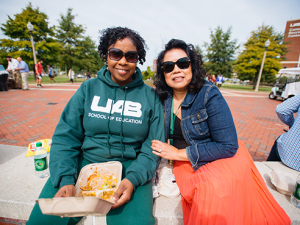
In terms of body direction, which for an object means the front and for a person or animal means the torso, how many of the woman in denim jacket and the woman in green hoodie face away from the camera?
0

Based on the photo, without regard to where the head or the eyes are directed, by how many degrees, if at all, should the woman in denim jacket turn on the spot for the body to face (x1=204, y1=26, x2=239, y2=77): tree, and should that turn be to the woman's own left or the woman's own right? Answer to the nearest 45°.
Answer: approximately 135° to the woman's own right

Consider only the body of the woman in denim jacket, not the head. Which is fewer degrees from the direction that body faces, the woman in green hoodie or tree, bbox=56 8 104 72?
the woman in green hoodie

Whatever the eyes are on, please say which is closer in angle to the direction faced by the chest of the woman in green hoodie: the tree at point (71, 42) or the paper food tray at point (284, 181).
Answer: the paper food tray

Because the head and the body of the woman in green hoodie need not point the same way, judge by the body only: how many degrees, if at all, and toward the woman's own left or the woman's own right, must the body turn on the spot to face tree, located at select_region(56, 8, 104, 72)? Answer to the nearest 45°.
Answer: approximately 180°

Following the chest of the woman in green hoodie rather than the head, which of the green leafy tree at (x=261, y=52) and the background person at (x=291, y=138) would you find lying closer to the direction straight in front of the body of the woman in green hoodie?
the background person

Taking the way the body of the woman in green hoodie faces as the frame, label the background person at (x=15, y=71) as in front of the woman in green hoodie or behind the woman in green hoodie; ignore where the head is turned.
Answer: behind

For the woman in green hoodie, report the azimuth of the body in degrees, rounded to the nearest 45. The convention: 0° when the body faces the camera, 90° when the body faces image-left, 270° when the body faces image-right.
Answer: approximately 0°

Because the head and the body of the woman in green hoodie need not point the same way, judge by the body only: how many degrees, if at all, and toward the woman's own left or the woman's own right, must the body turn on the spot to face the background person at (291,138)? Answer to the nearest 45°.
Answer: approximately 90° to the woman's own left

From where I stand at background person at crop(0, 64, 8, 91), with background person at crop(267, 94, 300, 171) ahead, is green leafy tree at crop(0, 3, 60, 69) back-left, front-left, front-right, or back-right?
back-left

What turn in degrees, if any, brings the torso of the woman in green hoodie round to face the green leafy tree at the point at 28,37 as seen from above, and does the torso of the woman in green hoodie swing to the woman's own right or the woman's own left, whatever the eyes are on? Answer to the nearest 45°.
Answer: approximately 180°
